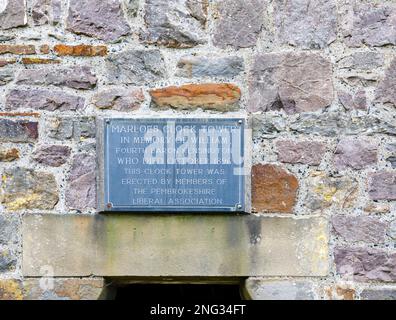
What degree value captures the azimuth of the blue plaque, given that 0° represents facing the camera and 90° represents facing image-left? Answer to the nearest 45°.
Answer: approximately 0°
